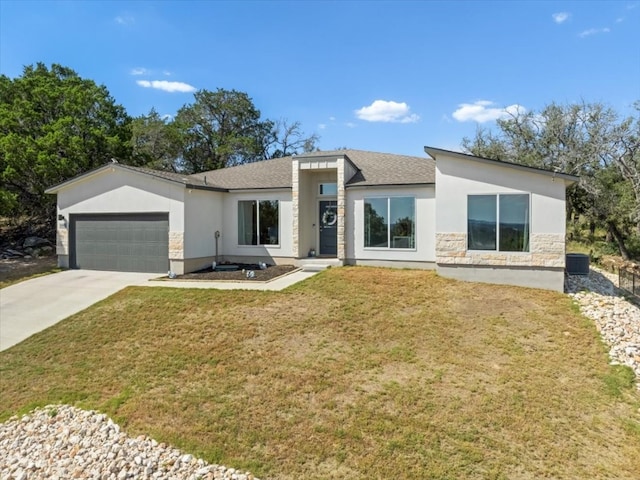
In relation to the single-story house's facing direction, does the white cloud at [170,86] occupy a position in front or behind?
behind

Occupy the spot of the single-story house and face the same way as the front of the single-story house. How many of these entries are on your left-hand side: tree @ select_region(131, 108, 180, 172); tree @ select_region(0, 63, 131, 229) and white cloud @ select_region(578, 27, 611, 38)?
1

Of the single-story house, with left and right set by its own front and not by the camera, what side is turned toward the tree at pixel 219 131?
back

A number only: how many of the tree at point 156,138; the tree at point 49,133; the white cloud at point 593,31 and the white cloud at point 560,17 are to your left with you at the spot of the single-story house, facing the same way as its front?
2

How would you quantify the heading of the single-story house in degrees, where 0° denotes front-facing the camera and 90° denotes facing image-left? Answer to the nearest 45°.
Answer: approximately 0°

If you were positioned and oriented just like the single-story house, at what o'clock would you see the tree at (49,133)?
The tree is roughly at 4 o'clock from the single-story house.

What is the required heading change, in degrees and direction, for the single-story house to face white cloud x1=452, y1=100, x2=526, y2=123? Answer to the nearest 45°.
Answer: approximately 135° to its left

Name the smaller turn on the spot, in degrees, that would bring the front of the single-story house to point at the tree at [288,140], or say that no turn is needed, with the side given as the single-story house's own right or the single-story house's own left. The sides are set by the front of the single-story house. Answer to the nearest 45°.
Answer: approximately 180°

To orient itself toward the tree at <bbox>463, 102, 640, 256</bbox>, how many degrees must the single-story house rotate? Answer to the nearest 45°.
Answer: approximately 135° to its left
